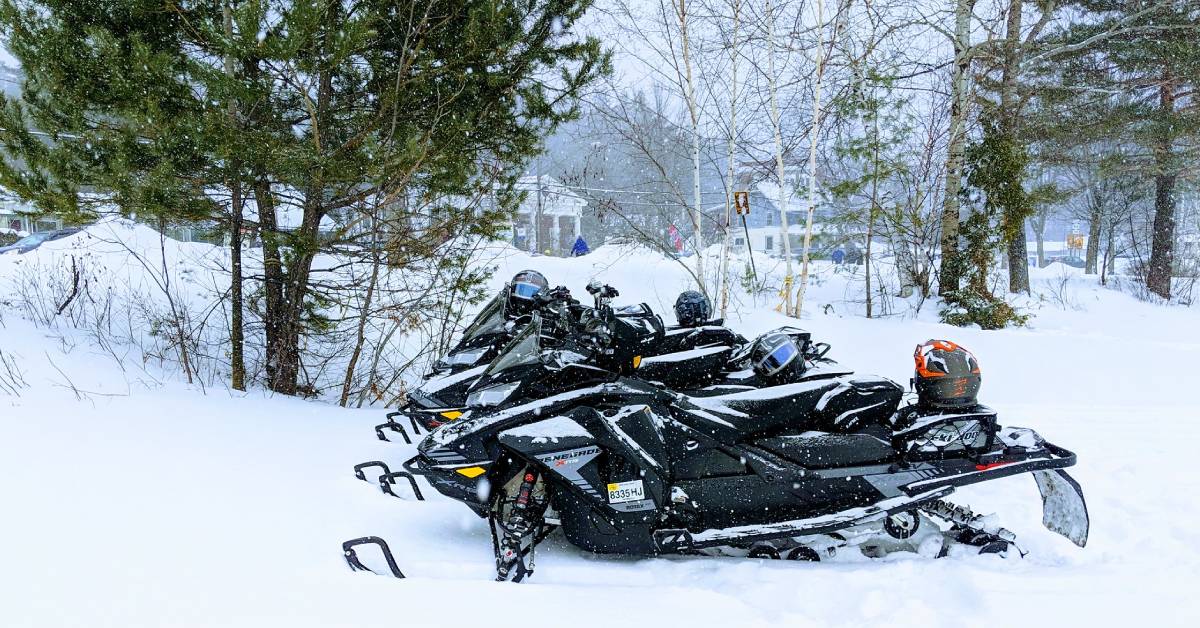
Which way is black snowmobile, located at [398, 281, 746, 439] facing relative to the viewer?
to the viewer's left

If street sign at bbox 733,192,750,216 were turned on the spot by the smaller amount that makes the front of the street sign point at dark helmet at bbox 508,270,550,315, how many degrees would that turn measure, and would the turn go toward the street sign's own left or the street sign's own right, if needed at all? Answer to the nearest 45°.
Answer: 0° — it already faces it

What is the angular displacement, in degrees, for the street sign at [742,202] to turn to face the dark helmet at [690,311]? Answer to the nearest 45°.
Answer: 0° — it already faces it

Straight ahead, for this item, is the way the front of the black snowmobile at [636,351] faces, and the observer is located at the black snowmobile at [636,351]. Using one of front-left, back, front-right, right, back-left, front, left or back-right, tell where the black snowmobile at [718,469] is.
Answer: left

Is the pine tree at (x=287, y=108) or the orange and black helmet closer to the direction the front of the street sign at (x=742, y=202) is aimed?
the orange and black helmet

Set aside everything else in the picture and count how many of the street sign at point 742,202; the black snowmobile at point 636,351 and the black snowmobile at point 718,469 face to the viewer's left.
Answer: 2

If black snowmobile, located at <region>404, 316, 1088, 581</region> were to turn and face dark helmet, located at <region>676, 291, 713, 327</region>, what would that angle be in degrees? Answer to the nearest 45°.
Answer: approximately 90° to its right

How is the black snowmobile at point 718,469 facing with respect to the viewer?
to the viewer's left

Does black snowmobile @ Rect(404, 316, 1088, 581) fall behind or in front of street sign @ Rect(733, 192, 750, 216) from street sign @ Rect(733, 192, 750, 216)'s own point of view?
in front

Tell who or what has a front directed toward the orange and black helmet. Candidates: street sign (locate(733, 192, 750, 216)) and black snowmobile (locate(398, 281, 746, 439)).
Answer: the street sign

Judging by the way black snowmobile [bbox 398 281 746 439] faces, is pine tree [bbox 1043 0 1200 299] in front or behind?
behind

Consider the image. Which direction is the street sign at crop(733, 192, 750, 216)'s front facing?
toward the camera

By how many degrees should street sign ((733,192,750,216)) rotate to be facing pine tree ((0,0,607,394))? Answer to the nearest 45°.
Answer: approximately 45° to its right

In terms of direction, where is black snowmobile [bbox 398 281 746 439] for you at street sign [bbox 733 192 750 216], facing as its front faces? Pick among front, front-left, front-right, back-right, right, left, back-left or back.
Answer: front

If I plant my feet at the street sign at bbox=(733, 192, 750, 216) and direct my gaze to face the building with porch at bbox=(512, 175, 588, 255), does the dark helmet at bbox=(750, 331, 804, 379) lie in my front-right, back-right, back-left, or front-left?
back-left

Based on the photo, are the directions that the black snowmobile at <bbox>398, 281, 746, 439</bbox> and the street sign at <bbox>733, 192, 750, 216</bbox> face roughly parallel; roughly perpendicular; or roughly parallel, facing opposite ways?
roughly perpendicular
